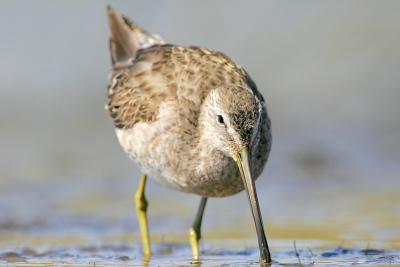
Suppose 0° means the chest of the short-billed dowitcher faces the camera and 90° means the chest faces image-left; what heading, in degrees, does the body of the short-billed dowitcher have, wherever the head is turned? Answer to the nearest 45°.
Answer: approximately 315°
